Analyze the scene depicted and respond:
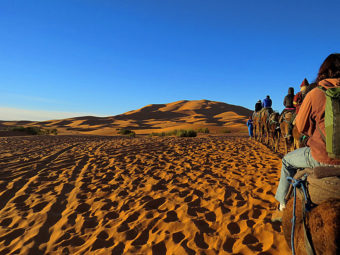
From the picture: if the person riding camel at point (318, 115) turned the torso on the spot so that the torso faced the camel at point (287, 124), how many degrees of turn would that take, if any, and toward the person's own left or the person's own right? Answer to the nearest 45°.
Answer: approximately 45° to the person's own right

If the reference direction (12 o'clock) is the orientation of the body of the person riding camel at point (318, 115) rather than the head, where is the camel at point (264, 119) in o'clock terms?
The camel is roughly at 1 o'clock from the person riding camel.

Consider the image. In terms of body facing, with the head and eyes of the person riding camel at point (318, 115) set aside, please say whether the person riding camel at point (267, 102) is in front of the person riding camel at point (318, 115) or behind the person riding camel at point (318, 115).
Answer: in front

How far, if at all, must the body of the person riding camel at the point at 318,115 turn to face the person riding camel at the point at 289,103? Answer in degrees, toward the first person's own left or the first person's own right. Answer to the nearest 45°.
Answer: approximately 45° to the first person's own right

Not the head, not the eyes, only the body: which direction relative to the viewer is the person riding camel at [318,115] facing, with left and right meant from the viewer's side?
facing away from the viewer and to the left of the viewer
